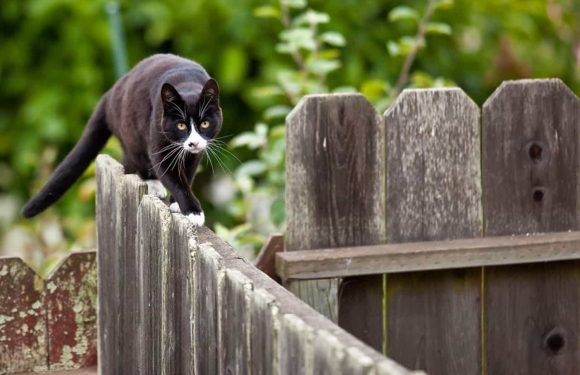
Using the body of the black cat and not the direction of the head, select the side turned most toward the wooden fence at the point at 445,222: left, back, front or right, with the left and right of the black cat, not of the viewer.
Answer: front

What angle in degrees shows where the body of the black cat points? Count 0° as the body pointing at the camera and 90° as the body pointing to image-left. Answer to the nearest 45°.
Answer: approximately 315°
